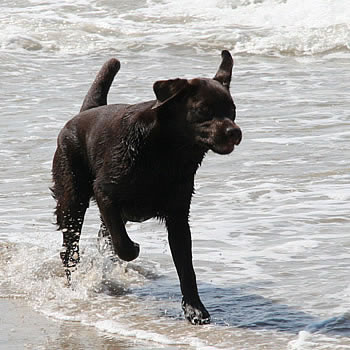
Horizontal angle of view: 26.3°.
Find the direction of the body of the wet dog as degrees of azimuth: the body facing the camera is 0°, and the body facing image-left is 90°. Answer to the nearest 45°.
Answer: approximately 315°
